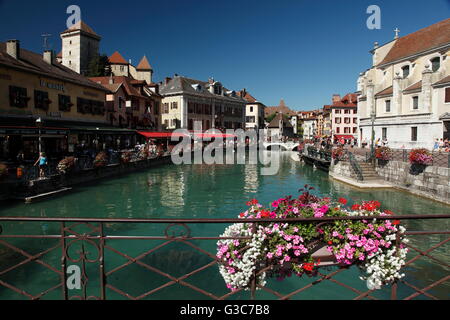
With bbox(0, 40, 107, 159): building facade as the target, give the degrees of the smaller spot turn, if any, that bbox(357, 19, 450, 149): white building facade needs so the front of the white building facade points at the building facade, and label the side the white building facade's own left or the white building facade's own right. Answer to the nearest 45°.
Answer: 0° — it already faces it

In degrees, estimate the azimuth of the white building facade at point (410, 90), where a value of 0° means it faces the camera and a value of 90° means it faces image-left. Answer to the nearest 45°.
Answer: approximately 45°

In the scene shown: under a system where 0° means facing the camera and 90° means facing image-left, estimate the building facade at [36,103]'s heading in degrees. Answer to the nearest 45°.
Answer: approximately 315°

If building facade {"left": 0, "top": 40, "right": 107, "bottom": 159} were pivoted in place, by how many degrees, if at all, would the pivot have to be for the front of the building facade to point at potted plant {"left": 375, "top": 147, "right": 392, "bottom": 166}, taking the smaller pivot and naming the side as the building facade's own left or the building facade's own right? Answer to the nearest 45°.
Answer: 0° — it already faces it

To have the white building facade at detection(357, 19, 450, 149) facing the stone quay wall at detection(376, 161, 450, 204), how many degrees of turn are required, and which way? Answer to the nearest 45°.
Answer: approximately 45° to its left

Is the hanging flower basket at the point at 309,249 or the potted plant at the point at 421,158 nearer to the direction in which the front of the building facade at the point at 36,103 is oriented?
the potted plant
